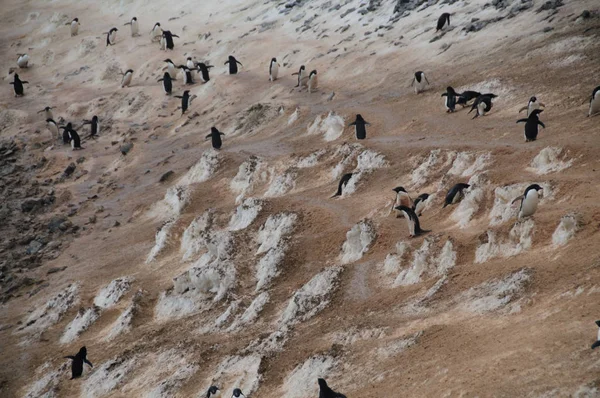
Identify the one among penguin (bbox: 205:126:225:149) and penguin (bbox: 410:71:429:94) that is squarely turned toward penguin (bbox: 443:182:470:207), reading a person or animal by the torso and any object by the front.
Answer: penguin (bbox: 410:71:429:94)

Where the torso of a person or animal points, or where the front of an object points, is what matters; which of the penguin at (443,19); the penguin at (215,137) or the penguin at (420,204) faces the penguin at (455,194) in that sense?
the penguin at (420,204)

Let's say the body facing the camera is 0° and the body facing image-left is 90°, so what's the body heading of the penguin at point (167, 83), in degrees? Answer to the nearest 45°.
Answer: approximately 180°

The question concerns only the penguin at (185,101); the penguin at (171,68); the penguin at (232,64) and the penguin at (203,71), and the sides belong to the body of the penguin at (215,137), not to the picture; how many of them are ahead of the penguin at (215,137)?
4

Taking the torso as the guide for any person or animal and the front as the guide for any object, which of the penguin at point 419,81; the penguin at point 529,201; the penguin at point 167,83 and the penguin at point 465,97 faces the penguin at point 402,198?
the penguin at point 419,81

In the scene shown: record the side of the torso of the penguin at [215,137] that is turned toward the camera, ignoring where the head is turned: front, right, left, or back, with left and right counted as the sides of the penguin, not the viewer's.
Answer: back

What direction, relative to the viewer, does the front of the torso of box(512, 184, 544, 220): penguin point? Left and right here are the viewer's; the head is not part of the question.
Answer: facing the viewer and to the right of the viewer

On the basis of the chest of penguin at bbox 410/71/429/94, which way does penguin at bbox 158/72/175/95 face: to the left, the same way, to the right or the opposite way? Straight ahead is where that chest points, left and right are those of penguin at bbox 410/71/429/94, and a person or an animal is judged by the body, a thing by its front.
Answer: the opposite way

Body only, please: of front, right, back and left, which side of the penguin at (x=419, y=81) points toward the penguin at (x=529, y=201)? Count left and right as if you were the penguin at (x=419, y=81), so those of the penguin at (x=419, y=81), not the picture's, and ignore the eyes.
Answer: front

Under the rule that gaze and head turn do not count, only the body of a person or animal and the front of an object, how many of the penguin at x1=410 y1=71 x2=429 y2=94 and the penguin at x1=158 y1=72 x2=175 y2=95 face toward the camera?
1

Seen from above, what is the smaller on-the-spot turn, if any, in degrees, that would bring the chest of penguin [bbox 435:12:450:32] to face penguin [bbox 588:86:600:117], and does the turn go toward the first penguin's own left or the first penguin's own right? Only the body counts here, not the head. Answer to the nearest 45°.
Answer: approximately 135° to the first penguin's own right
